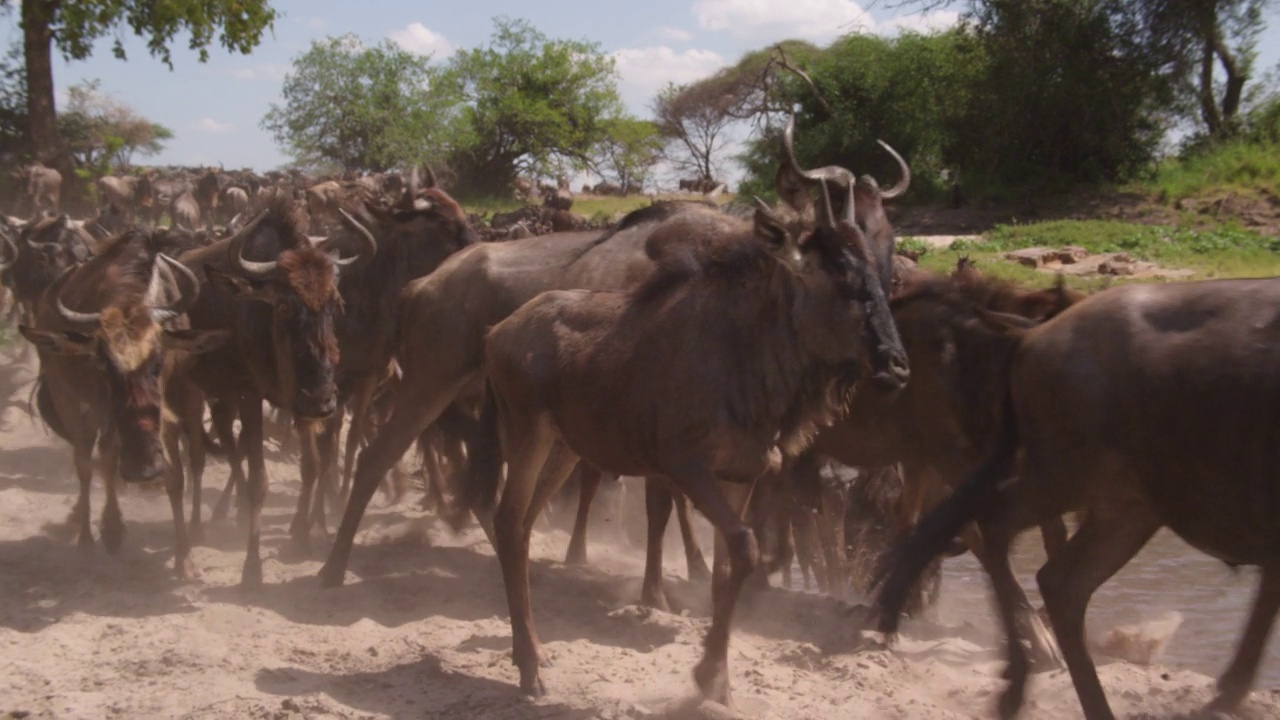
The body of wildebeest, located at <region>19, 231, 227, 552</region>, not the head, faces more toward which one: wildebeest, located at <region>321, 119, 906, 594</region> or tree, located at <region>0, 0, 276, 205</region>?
the wildebeest

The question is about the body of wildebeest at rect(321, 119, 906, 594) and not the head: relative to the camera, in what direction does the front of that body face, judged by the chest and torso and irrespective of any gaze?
to the viewer's right

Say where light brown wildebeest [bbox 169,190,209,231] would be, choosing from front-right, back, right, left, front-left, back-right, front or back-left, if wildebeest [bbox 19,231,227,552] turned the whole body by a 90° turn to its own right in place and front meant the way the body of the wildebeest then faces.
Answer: right

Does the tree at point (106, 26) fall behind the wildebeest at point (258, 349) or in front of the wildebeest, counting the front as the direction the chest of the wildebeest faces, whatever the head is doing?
behind

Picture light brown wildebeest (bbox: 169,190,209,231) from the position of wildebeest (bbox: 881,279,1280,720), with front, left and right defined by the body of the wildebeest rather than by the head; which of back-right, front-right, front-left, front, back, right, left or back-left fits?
back-left

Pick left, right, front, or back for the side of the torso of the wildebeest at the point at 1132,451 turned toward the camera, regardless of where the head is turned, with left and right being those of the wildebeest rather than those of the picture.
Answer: right

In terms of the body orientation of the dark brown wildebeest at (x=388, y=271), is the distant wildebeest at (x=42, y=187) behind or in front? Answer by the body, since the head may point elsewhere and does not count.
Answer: behind

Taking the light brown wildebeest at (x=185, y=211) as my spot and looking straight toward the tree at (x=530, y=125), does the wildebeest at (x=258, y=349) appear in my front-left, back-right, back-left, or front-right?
back-right

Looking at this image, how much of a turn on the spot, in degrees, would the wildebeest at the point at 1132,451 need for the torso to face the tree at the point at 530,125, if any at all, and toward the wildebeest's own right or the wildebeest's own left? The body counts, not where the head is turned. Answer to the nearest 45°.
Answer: approximately 135° to the wildebeest's own left

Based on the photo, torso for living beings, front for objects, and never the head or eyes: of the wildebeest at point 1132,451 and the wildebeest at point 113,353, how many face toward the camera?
1

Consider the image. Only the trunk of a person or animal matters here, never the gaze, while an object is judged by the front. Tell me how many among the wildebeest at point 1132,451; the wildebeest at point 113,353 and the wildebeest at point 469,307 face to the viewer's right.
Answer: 2
